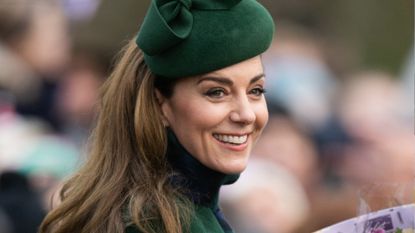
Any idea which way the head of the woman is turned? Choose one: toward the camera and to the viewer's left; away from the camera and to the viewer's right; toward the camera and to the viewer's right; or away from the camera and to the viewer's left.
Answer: toward the camera and to the viewer's right

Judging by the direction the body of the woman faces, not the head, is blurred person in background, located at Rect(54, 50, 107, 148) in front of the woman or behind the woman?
behind

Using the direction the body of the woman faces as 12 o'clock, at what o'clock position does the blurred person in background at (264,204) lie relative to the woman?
The blurred person in background is roughly at 8 o'clock from the woman.

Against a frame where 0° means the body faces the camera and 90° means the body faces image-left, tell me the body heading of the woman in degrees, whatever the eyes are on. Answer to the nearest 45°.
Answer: approximately 315°
